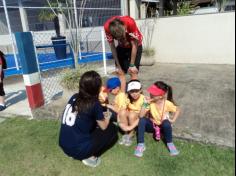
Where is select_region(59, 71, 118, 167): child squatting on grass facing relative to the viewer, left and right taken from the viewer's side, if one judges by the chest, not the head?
facing away from the viewer and to the right of the viewer

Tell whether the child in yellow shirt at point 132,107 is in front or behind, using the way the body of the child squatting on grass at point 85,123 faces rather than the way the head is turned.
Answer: in front

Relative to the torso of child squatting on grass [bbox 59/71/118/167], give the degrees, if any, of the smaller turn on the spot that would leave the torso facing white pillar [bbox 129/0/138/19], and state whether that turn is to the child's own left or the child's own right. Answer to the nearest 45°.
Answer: approximately 45° to the child's own left

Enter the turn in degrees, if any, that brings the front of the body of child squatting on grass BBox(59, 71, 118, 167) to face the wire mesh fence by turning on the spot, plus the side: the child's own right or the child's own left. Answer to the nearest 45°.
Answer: approximately 45° to the child's own left

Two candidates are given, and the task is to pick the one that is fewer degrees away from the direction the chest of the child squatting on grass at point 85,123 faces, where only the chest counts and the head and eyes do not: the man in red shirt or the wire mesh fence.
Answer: the man in red shirt
